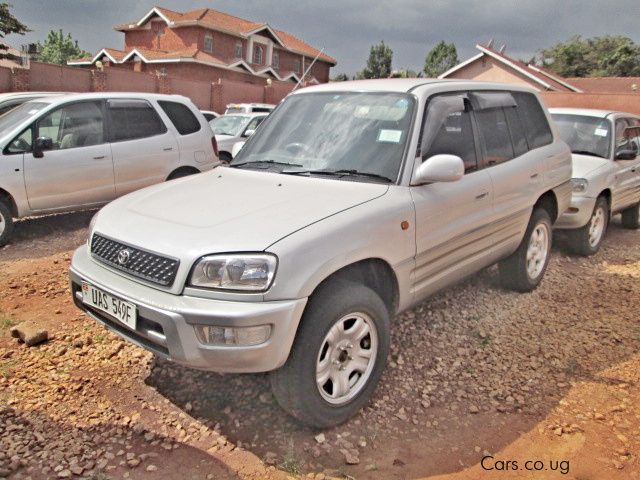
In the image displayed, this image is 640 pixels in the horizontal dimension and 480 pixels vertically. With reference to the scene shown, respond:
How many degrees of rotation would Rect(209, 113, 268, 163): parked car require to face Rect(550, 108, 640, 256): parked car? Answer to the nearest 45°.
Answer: approximately 90° to its left

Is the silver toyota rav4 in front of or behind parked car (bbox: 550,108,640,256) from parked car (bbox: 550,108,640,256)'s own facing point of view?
in front

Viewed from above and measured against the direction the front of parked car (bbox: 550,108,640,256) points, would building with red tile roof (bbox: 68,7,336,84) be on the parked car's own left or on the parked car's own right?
on the parked car's own right

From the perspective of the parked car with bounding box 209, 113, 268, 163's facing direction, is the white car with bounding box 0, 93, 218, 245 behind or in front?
in front

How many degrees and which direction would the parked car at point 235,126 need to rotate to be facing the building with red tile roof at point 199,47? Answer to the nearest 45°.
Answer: approximately 135° to its right

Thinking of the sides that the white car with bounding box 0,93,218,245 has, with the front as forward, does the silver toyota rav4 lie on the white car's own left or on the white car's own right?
on the white car's own left

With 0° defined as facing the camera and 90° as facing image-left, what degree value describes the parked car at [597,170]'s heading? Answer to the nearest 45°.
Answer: approximately 45°

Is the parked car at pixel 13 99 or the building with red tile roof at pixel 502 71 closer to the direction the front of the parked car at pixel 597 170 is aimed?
the parked car

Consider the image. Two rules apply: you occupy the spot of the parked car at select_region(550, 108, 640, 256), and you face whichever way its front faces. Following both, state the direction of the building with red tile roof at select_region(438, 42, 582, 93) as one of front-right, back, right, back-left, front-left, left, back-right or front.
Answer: back-right

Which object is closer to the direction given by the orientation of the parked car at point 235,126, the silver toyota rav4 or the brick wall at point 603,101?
the silver toyota rav4

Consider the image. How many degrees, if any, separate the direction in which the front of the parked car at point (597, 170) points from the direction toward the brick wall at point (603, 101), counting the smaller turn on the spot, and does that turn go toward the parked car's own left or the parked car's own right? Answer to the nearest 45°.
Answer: approximately 135° to the parked car's own right

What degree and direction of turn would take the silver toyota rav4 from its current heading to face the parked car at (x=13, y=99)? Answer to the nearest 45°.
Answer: approximately 90° to its right
